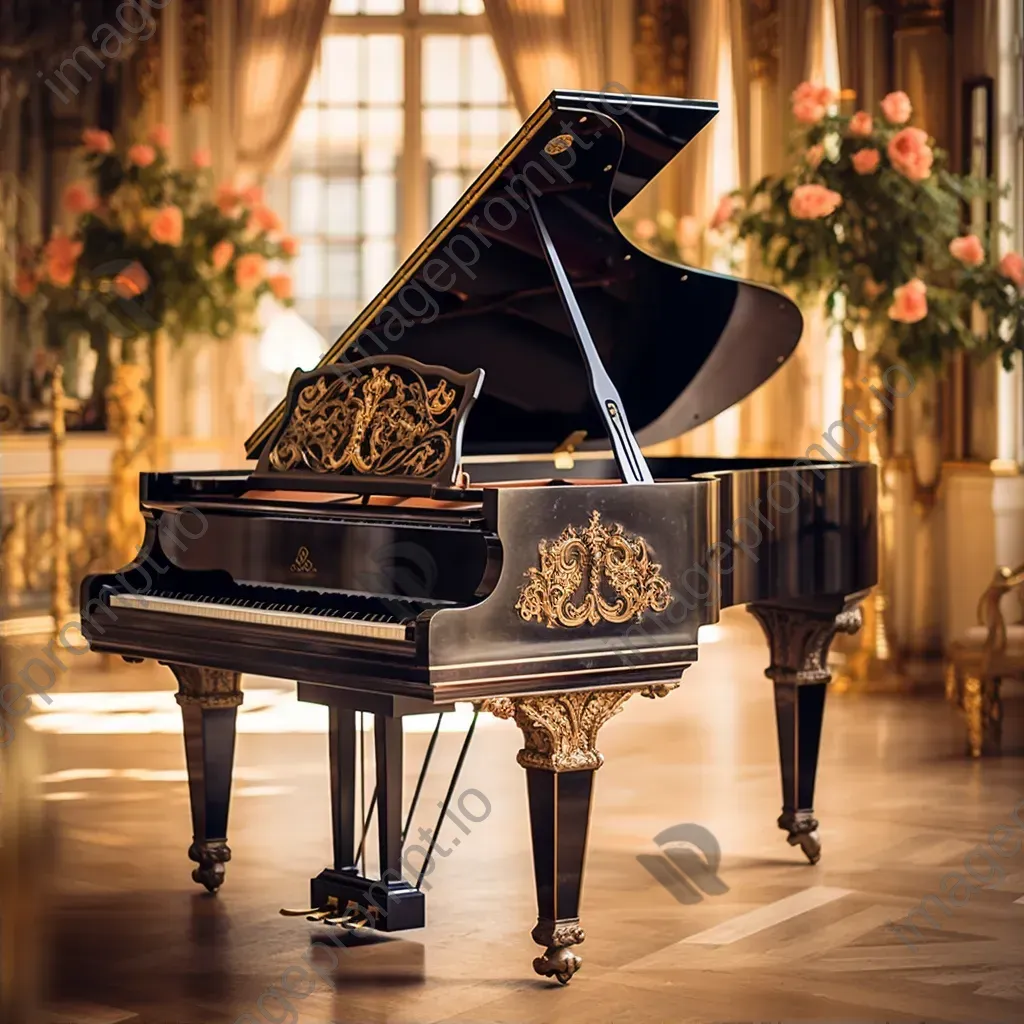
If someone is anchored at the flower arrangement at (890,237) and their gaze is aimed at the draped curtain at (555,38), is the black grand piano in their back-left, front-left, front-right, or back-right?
back-left

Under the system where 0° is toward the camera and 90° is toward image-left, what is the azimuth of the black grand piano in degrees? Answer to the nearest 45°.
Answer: approximately 45°

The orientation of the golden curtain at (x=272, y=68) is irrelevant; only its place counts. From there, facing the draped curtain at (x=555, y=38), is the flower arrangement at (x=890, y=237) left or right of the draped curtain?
right

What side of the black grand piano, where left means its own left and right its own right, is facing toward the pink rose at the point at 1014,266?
back

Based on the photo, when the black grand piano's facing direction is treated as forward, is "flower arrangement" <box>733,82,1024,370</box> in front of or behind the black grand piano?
behind

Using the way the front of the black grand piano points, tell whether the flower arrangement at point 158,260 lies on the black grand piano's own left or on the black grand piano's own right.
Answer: on the black grand piano's own right

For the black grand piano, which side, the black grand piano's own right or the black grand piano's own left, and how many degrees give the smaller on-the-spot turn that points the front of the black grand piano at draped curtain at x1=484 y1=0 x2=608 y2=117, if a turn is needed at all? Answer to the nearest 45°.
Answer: approximately 135° to the black grand piano's own right

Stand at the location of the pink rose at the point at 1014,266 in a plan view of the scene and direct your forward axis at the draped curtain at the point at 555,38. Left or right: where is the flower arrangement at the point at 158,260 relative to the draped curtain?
left
